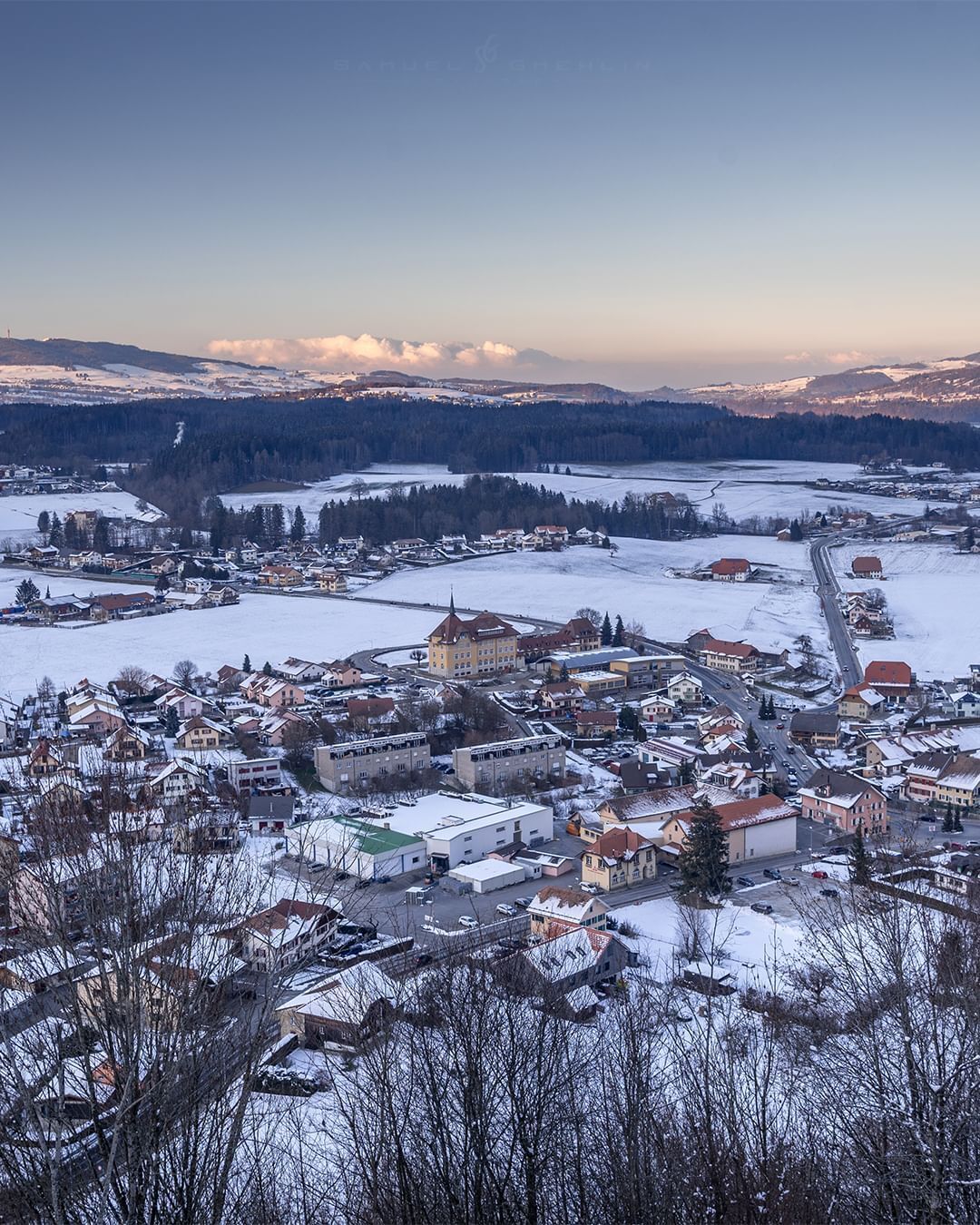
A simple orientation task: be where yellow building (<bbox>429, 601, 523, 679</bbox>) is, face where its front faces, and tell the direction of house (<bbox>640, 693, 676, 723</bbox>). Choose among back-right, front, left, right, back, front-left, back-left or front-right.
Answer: front

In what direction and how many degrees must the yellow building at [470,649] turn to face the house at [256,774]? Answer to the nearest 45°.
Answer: approximately 45° to its right

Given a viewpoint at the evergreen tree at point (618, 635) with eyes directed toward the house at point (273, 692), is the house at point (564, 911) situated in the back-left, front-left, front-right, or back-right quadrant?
front-left

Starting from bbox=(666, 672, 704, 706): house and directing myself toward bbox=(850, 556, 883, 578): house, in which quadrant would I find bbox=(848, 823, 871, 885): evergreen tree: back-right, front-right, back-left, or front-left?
back-right

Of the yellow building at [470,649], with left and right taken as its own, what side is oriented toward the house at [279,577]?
back

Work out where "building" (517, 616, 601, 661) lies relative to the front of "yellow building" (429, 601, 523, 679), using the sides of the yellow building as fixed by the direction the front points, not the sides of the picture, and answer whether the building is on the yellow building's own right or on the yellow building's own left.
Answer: on the yellow building's own left

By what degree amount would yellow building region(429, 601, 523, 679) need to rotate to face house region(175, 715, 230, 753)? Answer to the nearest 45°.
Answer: approximately 90° to its right

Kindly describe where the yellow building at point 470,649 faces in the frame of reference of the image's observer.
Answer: facing the viewer and to the right of the viewer

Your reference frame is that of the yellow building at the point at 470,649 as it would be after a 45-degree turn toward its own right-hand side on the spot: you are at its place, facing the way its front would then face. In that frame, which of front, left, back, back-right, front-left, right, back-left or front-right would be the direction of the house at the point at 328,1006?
front

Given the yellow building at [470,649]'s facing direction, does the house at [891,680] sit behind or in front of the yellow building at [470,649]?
in front

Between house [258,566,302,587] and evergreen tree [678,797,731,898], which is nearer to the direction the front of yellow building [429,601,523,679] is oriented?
the evergreen tree

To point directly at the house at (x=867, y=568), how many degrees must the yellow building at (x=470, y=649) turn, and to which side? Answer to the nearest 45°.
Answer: approximately 90° to its left

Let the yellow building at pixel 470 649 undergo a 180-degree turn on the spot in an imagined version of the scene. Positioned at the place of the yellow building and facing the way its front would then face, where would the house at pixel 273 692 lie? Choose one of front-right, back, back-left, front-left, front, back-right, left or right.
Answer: left
